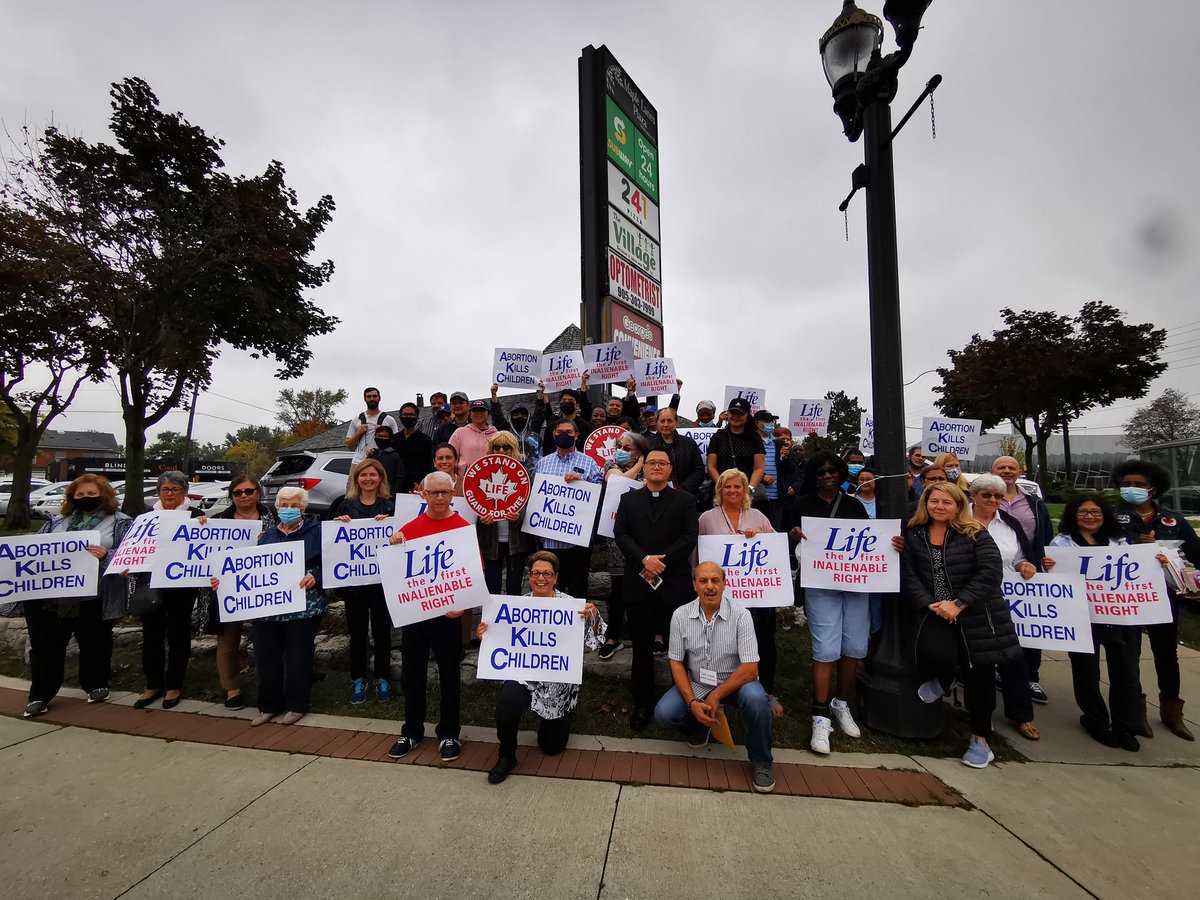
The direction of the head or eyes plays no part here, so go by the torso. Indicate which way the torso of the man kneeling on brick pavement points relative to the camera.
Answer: toward the camera

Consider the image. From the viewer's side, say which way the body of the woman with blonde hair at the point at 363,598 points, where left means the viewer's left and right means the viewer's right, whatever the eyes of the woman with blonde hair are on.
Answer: facing the viewer

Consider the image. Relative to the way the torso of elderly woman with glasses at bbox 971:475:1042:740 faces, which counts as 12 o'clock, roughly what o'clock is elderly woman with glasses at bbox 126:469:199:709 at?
elderly woman with glasses at bbox 126:469:199:709 is roughly at 2 o'clock from elderly woman with glasses at bbox 971:475:1042:740.

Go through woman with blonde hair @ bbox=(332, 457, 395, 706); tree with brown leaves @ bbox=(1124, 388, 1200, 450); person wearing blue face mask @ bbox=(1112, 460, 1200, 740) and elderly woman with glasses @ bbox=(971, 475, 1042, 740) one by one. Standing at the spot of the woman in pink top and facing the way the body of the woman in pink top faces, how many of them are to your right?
1

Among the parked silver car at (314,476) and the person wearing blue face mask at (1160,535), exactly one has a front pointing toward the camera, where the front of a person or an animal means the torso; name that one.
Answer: the person wearing blue face mask

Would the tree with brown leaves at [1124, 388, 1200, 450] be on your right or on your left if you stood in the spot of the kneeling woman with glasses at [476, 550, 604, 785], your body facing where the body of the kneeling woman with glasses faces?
on your left

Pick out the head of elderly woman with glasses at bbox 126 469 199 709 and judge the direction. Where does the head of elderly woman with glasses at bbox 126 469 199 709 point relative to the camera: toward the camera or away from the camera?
toward the camera

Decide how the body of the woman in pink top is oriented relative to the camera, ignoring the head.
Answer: toward the camera

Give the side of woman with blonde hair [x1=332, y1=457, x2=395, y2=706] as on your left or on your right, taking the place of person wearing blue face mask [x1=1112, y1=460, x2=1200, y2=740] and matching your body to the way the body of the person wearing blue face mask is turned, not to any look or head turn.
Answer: on your right

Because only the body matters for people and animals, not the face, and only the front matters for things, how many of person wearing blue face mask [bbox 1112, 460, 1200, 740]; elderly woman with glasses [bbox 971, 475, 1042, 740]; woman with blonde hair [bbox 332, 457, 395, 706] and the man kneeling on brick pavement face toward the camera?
4

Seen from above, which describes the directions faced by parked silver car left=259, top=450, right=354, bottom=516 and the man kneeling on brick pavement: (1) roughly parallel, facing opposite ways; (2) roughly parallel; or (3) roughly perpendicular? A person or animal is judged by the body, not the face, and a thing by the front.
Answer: roughly parallel, facing opposite ways

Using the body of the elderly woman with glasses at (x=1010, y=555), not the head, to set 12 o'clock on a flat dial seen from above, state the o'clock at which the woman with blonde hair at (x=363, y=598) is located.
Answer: The woman with blonde hair is roughly at 2 o'clock from the elderly woman with glasses.

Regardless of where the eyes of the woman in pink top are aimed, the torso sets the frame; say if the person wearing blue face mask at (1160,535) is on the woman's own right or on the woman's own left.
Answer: on the woman's own left

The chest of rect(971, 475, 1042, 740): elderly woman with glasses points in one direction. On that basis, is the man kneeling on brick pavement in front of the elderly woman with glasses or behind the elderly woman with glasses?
in front

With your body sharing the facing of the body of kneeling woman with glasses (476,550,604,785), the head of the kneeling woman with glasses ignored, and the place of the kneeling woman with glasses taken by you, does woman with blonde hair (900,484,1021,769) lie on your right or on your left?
on your left
